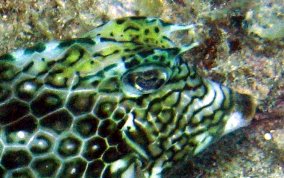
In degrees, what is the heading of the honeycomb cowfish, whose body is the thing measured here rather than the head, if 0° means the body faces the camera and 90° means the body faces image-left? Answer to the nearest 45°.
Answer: approximately 270°
